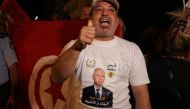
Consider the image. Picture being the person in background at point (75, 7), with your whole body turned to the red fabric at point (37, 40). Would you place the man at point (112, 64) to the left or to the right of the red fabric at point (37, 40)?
left

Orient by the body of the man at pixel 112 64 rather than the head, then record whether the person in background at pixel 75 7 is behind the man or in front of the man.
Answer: behind

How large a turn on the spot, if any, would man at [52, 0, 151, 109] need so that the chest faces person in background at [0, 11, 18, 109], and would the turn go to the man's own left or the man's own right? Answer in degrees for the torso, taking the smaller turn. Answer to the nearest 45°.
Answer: approximately 135° to the man's own right

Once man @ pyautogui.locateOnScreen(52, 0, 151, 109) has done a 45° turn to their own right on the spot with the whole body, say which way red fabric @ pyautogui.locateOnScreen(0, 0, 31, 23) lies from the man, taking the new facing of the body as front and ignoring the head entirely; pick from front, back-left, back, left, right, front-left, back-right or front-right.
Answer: right

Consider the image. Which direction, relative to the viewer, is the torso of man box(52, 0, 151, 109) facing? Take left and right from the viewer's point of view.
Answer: facing the viewer

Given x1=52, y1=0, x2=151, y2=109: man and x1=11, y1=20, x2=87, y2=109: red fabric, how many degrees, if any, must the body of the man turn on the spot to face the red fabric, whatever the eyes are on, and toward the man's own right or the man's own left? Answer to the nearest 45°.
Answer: approximately 135° to the man's own right

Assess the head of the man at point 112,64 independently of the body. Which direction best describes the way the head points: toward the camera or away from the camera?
toward the camera
